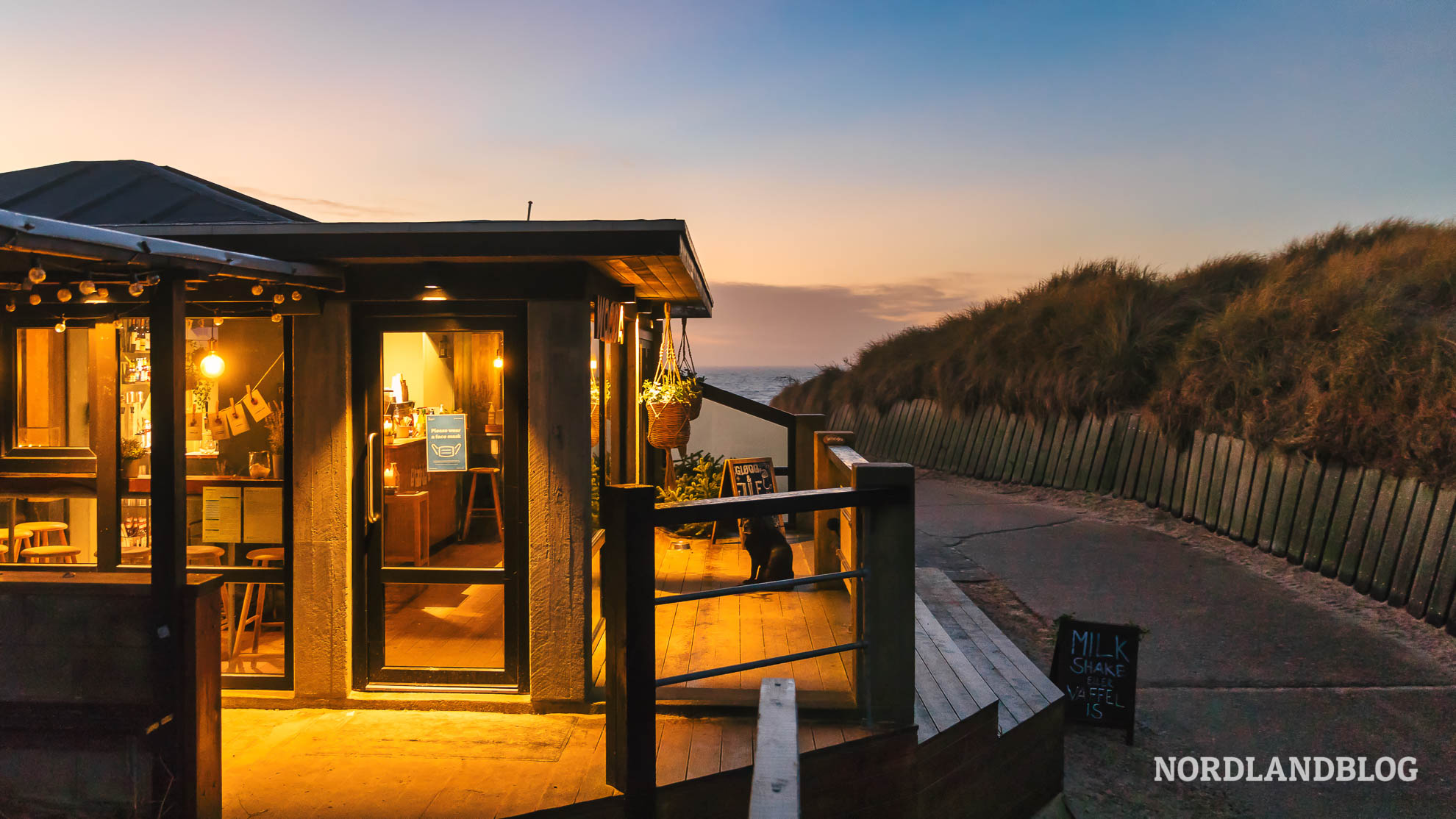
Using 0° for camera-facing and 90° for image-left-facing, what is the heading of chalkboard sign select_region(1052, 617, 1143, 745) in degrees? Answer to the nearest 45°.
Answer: approximately 0°

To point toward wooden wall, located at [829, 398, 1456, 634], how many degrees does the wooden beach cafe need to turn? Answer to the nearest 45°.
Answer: approximately 90° to its left

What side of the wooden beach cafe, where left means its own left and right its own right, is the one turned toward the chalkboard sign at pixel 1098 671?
left

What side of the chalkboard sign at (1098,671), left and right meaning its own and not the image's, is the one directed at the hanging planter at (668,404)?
right

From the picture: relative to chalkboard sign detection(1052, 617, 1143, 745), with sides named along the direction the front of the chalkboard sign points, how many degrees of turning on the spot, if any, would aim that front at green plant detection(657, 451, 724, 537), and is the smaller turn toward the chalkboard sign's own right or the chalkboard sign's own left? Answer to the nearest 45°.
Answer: approximately 135° to the chalkboard sign's own right
